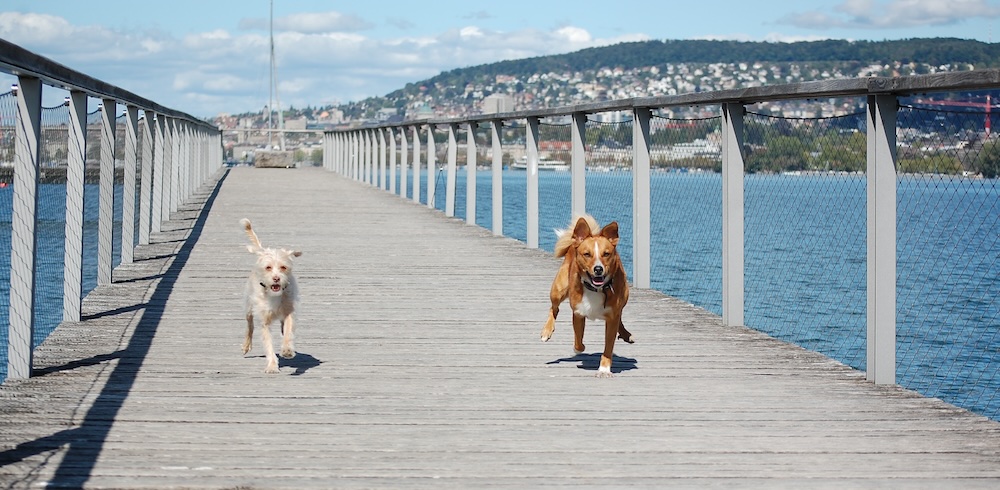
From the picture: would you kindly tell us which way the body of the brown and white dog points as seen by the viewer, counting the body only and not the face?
toward the camera

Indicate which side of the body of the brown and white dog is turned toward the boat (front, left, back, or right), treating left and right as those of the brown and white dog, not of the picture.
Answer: back

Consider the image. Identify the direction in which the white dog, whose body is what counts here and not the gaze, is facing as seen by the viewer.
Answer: toward the camera

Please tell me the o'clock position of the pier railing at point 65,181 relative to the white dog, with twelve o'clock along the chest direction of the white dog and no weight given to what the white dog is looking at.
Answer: The pier railing is roughly at 5 o'clock from the white dog.

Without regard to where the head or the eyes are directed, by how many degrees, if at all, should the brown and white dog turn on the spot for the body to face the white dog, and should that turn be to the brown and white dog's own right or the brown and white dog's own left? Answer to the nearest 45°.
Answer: approximately 90° to the brown and white dog's own right

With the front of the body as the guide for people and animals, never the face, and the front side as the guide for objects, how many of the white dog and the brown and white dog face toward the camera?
2

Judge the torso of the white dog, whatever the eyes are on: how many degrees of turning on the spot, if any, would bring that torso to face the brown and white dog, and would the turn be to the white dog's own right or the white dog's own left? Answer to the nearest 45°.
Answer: approximately 90° to the white dog's own left

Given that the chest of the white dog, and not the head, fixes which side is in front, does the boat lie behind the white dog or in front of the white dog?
behind

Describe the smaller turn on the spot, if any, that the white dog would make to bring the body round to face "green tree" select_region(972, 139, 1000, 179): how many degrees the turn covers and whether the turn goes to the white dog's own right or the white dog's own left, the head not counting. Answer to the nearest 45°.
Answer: approximately 90° to the white dog's own left
